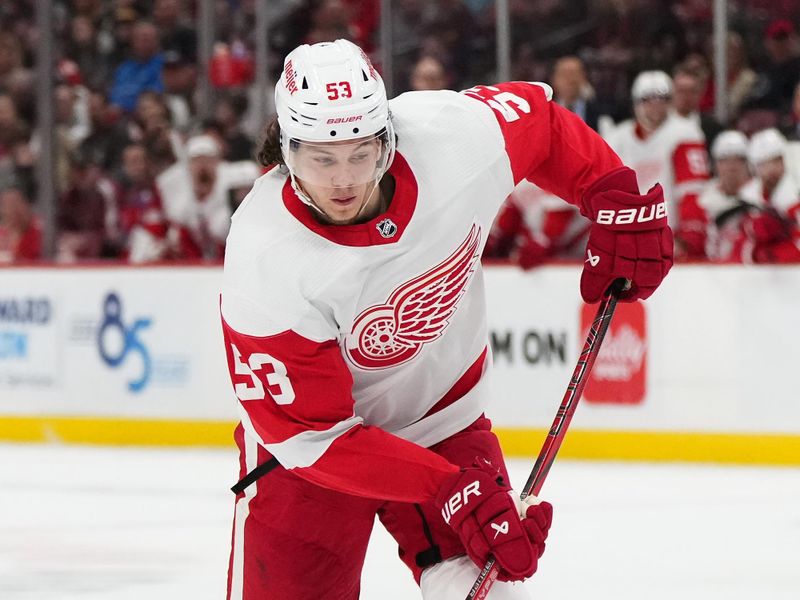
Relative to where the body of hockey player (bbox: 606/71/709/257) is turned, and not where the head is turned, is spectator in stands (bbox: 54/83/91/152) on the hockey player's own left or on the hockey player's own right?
on the hockey player's own right

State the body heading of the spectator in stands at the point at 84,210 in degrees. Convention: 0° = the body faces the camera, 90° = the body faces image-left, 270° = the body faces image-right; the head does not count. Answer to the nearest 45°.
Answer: approximately 0°

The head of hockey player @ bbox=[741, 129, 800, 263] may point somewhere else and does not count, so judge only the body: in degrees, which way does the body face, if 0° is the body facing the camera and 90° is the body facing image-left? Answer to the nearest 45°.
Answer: approximately 45°

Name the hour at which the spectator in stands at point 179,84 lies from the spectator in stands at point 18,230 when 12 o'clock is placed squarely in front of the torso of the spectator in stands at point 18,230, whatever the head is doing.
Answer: the spectator in stands at point 179,84 is roughly at 8 o'clock from the spectator in stands at point 18,230.

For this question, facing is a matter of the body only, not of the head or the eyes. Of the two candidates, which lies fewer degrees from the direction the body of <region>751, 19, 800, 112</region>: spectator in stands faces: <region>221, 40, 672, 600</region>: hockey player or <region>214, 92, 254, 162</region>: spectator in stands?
the hockey player

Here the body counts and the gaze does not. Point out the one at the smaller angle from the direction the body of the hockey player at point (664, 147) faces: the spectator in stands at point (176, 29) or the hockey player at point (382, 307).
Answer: the hockey player

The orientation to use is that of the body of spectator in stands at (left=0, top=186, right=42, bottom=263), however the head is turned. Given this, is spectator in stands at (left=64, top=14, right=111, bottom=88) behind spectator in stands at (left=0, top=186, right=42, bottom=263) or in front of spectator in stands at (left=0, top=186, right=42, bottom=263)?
behind
